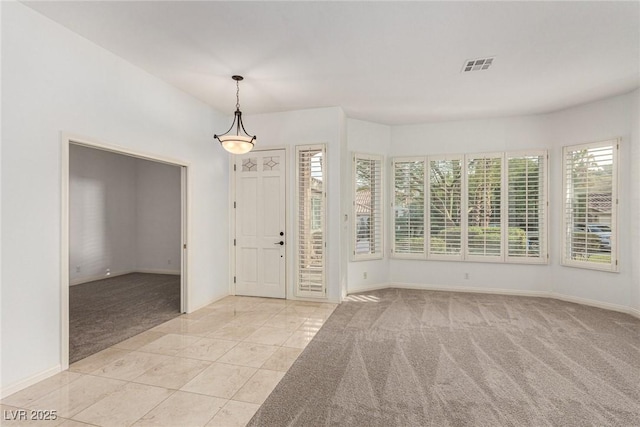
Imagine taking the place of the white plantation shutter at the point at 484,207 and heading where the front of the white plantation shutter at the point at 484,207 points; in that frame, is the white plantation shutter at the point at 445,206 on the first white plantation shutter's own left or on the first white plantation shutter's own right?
on the first white plantation shutter's own right

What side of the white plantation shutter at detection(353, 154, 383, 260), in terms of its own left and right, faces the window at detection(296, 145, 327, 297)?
right

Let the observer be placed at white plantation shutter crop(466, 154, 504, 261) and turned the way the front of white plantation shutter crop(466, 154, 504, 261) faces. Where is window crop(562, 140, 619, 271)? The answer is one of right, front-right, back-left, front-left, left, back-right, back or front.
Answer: left

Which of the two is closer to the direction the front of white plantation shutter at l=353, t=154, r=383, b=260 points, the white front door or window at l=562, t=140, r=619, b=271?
the window

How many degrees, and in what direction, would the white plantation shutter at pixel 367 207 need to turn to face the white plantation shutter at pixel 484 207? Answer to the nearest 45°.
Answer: approximately 45° to its left

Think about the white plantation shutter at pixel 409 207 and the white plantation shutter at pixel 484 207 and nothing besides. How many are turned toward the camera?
2

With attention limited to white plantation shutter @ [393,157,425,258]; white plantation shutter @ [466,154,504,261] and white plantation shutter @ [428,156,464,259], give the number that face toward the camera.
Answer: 3

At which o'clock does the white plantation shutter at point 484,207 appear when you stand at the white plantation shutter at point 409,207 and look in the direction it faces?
the white plantation shutter at point 484,207 is roughly at 9 o'clock from the white plantation shutter at point 409,207.

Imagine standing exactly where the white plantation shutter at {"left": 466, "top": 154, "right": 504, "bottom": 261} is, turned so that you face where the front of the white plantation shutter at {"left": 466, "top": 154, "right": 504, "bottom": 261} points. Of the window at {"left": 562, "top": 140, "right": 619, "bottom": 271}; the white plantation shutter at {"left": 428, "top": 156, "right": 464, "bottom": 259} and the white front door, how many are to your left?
1

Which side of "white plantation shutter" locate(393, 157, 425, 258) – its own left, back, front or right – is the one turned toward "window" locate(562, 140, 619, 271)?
left

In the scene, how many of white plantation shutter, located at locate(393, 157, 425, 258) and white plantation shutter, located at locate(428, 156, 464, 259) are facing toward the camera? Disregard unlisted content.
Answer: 2

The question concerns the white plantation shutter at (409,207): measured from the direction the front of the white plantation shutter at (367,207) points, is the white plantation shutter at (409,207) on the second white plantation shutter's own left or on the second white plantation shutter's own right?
on the second white plantation shutter's own left
